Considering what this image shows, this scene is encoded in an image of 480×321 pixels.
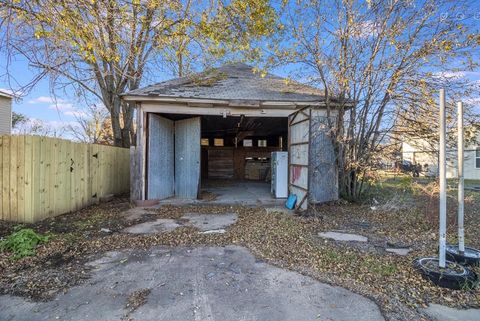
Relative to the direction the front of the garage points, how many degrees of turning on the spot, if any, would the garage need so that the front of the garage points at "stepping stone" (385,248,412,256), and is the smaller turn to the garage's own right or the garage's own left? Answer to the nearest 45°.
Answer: approximately 45° to the garage's own left

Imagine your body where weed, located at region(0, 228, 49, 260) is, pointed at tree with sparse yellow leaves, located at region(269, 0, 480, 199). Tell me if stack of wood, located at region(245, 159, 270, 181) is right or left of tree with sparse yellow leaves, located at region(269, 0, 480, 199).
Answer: left

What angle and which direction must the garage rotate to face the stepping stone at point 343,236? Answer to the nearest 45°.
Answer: approximately 45° to its left

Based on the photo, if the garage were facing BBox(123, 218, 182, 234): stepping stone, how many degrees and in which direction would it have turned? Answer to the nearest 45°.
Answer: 0° — it already faces it

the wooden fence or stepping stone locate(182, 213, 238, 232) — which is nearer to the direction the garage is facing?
the stepping stone

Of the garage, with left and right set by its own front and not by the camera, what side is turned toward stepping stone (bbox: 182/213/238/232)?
front

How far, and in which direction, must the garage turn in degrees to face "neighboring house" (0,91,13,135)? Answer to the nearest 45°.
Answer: approximately 135° to its right

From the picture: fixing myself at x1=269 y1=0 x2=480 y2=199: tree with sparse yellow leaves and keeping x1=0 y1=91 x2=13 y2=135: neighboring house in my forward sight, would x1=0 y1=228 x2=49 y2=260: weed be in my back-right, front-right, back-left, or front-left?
front-left

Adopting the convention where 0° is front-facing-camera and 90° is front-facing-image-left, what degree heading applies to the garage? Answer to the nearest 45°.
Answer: approximately 0°

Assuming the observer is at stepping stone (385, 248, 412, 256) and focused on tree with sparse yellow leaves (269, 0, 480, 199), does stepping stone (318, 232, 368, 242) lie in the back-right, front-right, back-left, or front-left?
front-left

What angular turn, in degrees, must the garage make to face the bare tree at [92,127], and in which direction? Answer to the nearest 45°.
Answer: approximately 135° to its right

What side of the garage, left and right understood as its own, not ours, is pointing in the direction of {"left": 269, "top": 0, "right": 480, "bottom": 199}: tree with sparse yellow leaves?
left
